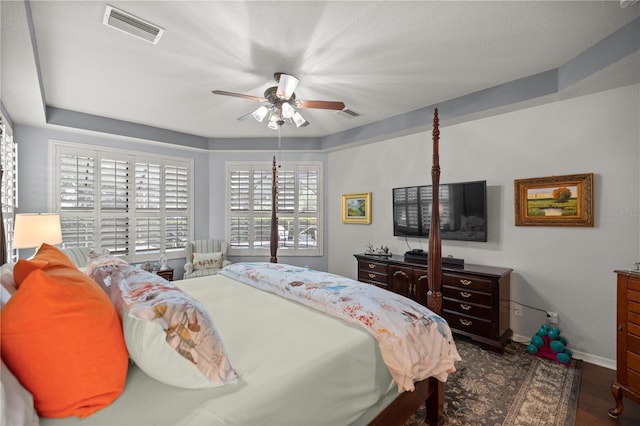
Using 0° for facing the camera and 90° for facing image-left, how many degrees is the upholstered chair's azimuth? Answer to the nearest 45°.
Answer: approximately 0°

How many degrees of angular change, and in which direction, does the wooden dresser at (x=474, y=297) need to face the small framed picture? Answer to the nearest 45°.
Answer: approximately 90° to its right

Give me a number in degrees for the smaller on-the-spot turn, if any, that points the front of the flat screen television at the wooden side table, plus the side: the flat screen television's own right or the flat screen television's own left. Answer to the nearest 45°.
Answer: approximately 45° to the flat screen television's own right

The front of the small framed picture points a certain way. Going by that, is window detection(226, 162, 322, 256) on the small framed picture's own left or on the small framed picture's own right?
on the small framed picture's own right

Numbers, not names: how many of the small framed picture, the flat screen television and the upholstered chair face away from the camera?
0

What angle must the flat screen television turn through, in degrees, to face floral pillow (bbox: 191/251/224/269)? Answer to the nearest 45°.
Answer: approximately 45° to its right

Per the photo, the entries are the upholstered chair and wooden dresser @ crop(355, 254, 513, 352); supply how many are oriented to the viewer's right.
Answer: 0

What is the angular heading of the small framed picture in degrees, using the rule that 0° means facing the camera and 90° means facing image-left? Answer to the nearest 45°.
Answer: approximately 45°

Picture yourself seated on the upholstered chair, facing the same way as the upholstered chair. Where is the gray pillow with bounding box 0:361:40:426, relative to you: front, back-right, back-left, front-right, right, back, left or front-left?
front

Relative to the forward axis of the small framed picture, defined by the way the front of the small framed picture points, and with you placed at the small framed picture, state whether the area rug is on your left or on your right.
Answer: on your left

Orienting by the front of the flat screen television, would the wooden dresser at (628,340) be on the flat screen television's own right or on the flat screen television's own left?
on the flat screen television's own left

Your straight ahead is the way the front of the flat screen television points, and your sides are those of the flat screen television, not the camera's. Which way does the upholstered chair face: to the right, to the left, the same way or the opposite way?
to the left

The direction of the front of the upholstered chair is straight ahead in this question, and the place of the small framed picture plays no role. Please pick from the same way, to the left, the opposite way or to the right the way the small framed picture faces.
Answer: to the right

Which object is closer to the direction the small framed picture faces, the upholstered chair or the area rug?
the upholstered chair

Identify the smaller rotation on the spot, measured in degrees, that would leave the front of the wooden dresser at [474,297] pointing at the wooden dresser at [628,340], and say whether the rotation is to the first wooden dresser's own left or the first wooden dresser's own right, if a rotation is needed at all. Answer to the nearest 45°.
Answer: approximately 90° to the first wooden dresser's own left

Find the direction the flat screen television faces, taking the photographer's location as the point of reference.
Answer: facing the viewer and to the left of the viewer

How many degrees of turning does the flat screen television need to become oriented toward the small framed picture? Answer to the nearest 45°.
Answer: approximately 90° to its right
